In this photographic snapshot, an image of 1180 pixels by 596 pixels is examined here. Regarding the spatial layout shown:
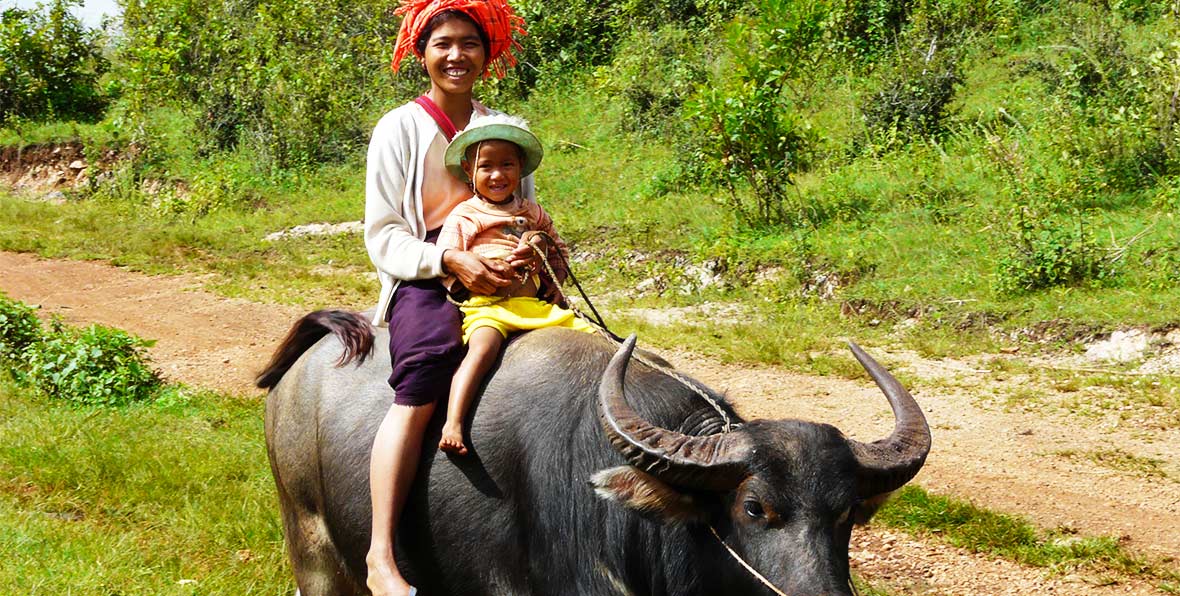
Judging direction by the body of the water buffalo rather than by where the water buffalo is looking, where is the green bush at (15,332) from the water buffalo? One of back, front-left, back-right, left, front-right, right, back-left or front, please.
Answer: back

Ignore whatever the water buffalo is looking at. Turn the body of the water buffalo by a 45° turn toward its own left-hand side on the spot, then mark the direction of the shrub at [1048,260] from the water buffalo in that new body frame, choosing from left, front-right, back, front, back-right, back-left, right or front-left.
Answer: front-left

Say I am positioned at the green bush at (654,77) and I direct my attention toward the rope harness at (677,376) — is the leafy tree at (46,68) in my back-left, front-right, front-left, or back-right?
back-right

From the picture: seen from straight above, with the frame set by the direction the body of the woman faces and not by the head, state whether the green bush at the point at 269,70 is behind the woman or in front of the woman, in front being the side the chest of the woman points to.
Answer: behind

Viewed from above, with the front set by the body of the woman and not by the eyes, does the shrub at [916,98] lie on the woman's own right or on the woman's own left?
on the woman's own left

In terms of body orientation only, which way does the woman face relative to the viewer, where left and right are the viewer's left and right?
facing the viewer and to the right of the viewer

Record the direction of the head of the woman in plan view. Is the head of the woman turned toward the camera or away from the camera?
toward the camera

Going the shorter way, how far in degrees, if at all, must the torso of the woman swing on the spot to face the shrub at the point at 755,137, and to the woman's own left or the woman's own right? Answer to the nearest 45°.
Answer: approximately 90° to the woman's own left

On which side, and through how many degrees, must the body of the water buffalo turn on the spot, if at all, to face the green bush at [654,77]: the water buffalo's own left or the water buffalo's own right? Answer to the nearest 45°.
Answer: approximately 135° to the water buffalo's own left

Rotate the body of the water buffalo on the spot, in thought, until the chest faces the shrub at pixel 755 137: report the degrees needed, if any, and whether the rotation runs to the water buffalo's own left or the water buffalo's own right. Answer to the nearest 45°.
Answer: approximately 135° to the water buffalo's own left

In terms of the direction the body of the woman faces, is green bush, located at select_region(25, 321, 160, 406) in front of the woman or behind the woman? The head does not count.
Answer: behind

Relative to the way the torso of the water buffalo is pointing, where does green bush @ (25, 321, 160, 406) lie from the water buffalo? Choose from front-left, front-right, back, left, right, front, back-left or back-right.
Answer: back
